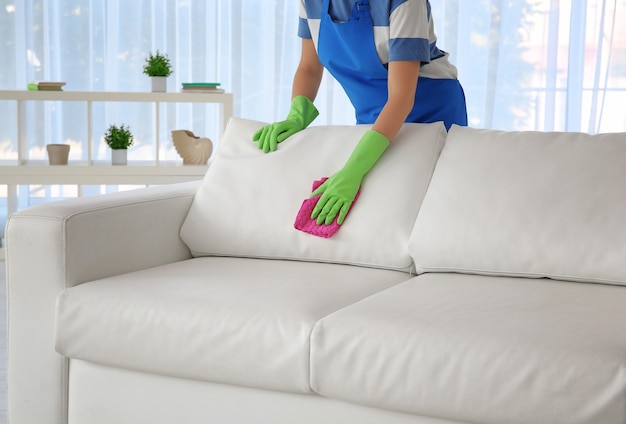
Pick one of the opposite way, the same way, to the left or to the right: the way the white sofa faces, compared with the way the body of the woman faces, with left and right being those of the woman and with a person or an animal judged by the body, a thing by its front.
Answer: the same way

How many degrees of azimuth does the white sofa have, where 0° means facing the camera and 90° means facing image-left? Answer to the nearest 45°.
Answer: approximately 45°

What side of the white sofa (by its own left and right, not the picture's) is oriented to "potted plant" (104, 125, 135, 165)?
right

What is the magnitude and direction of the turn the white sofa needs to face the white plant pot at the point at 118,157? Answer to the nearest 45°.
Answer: approximately 90° to its right

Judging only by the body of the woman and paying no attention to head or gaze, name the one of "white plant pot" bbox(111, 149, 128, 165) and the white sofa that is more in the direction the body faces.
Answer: the white sofa

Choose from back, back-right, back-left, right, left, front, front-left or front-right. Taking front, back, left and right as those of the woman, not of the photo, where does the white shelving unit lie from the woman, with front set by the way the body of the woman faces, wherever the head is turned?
right

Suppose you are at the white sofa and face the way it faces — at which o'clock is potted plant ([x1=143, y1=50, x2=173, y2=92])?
The potted plant is roughly at 4 o'clock from the white sofa.

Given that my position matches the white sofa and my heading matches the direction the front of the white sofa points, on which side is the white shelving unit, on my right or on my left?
on my right

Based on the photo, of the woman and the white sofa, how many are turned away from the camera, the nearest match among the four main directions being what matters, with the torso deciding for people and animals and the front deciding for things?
0

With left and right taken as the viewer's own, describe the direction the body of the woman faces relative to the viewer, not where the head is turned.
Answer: facing the viewer and to the left of the viewer
